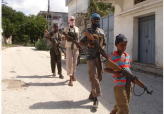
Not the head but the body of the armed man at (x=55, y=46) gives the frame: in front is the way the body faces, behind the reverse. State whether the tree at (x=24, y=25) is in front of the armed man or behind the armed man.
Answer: behind

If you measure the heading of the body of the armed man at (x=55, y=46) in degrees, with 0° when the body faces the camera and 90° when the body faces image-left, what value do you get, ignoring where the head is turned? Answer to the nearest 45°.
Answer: approximately 0°

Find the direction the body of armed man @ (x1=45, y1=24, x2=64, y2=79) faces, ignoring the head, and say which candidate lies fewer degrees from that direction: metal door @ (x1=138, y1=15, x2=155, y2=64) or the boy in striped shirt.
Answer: the boy in striped shirt

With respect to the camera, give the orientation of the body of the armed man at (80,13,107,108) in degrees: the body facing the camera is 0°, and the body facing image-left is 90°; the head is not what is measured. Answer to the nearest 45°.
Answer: approximately 0°

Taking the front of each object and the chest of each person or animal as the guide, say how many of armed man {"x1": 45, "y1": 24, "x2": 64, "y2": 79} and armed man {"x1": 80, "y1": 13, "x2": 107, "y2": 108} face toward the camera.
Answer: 2
